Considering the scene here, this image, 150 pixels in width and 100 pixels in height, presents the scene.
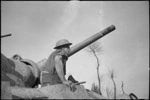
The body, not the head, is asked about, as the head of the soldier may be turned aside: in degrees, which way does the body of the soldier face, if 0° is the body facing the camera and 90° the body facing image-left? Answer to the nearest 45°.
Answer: approximately 270°
